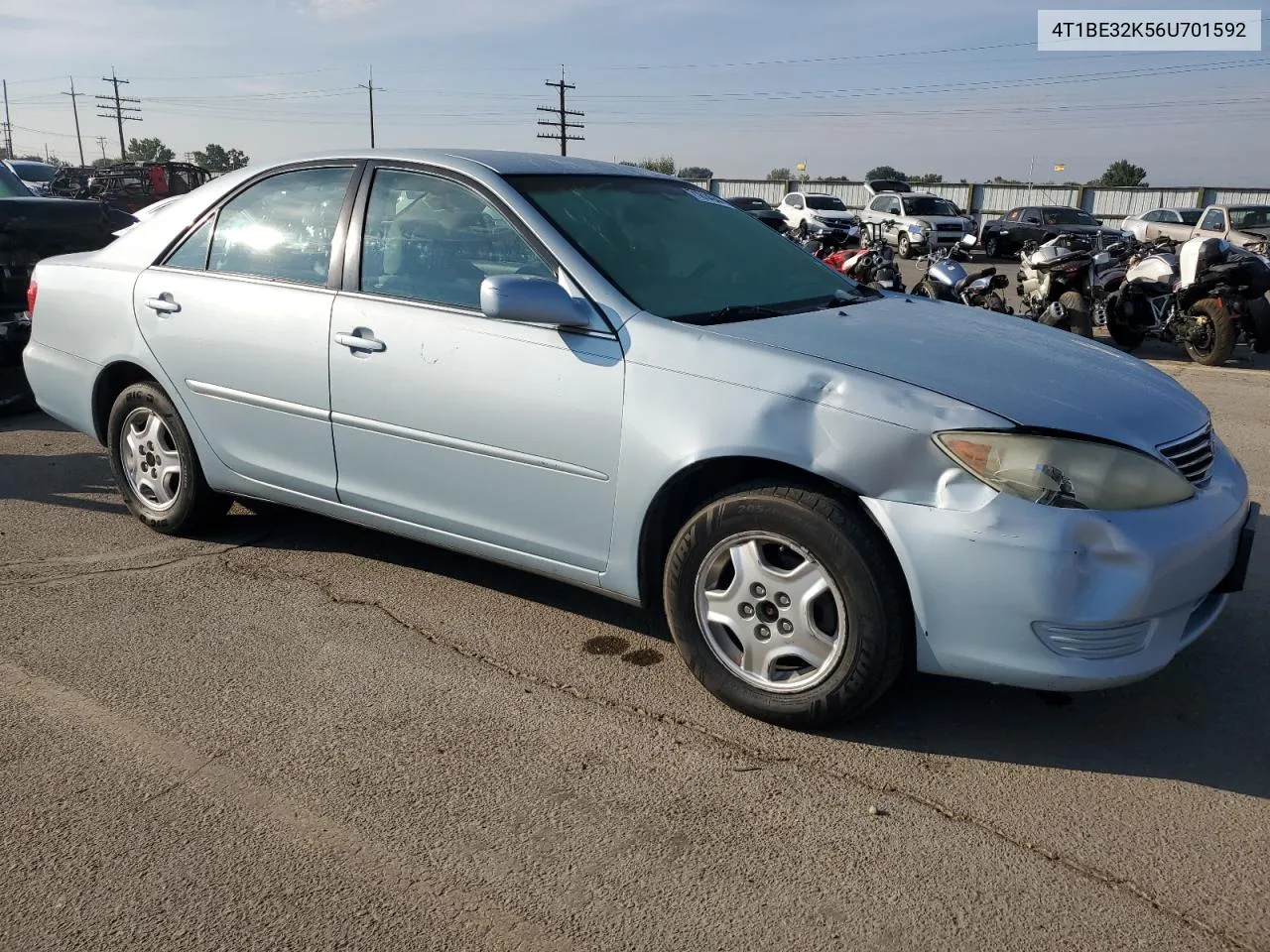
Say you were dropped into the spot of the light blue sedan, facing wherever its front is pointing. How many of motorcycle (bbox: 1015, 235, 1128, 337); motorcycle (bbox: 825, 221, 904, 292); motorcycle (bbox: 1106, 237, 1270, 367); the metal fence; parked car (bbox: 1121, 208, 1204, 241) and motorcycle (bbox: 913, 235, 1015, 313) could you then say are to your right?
0

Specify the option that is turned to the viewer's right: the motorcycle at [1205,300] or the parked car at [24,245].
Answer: the parked car

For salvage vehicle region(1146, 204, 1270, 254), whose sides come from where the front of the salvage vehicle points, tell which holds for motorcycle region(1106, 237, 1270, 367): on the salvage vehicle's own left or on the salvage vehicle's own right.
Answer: on the salvage vehicle's own right

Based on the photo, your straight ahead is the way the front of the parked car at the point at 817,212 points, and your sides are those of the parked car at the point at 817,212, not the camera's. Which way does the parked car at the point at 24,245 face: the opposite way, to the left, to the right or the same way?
to the left

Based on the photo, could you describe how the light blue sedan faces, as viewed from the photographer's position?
facing the viewer and to the right of the viewer

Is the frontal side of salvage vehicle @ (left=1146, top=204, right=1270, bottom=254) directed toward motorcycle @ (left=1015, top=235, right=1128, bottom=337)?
no

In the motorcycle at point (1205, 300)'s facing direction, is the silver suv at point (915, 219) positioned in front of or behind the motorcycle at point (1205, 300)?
in front

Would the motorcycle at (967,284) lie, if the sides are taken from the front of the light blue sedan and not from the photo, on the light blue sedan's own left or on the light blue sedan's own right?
on the light blue sedan's own left
